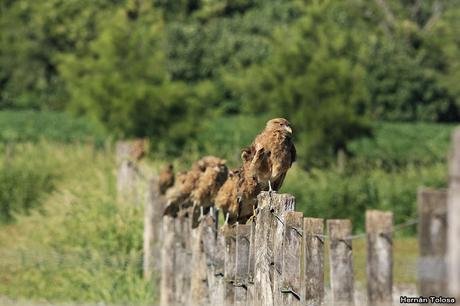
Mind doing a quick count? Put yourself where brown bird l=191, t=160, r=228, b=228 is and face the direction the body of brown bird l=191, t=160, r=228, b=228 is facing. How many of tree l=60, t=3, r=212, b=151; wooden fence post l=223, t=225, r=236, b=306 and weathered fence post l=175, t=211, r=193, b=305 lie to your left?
2

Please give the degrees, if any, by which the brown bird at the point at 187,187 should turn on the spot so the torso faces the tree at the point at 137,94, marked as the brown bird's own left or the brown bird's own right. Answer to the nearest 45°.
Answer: approximately 90° to the brown bird's own left

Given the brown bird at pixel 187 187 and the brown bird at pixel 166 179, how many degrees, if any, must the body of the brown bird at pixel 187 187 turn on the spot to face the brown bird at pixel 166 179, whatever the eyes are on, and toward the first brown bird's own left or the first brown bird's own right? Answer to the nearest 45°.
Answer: approximately 90° to the first brown bird's own left

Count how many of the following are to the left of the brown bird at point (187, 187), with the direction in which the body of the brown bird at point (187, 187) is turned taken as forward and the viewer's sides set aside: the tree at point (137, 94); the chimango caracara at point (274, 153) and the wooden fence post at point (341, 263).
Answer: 1
